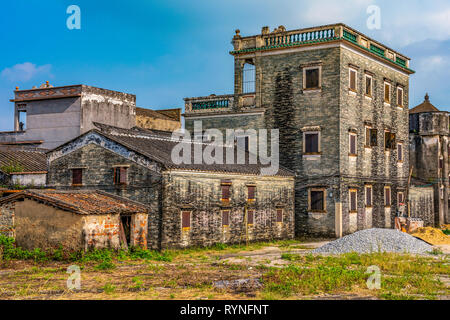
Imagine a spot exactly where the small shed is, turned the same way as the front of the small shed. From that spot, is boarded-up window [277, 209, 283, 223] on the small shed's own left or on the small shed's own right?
on the small shed's own left

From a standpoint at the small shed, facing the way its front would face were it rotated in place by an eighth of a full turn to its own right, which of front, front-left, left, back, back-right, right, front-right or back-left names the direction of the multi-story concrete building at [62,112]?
back

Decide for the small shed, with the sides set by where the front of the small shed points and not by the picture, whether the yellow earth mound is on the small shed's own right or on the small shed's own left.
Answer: on the small shed's own left

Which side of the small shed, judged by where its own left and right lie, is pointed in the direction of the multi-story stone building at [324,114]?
left

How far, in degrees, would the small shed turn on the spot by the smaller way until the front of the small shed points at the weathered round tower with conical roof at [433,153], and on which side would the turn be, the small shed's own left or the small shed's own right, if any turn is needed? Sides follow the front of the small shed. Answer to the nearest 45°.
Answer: approximately 90° to the small shed's own left

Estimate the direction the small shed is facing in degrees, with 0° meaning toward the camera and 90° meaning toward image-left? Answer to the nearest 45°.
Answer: approximately 315°

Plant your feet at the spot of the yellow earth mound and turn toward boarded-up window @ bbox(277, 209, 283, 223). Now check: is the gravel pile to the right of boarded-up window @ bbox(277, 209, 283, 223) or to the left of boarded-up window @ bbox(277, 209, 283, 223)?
left
